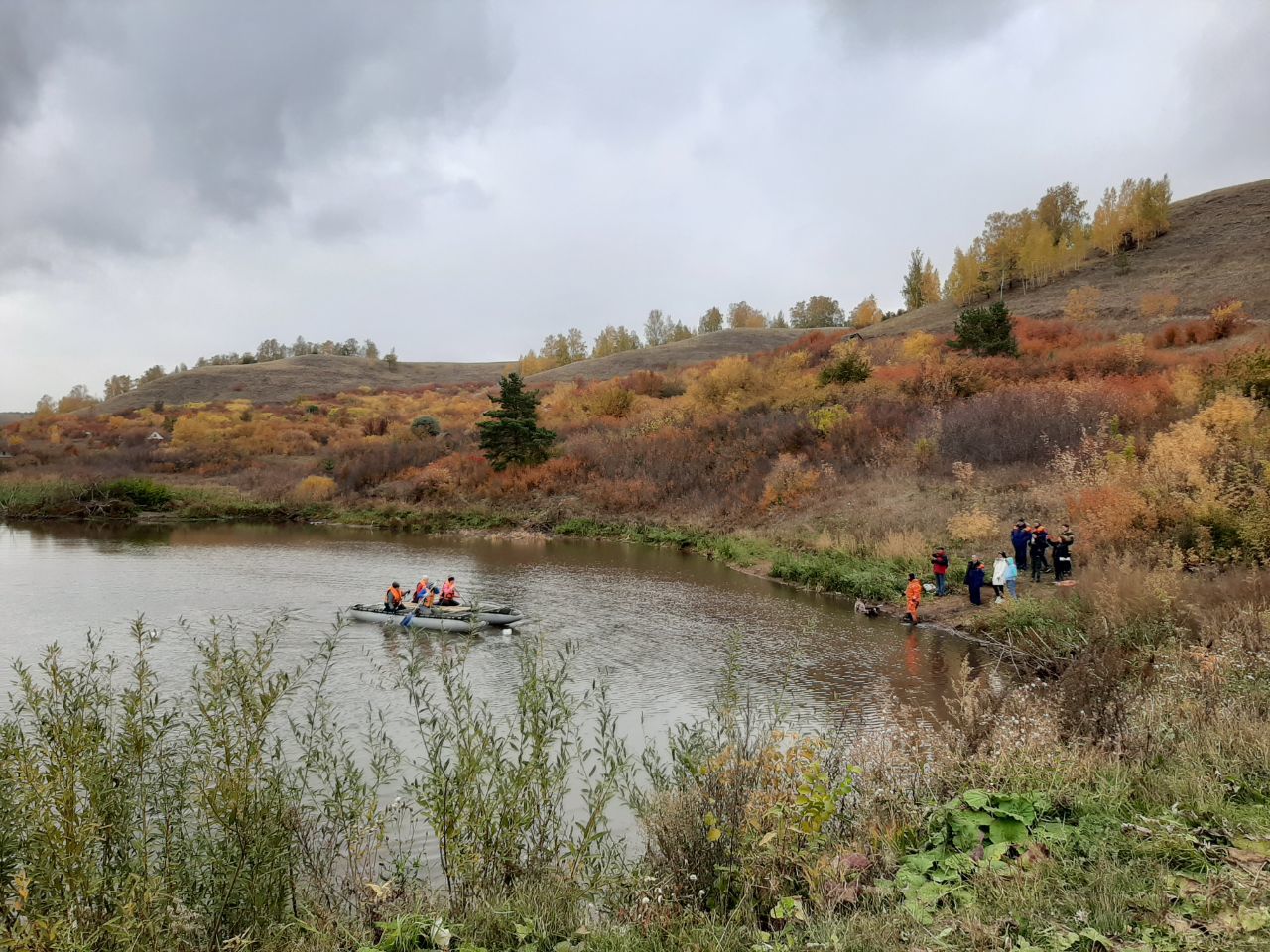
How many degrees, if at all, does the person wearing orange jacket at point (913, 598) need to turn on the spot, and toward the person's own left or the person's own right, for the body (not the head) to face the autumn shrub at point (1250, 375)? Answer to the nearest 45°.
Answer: approximately 135° to the person's own right

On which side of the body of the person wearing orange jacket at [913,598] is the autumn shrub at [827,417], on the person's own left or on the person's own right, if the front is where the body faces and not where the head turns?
on the person's own right

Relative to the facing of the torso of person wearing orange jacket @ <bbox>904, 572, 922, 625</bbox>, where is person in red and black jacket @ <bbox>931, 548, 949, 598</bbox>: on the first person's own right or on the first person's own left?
on the first person's own right

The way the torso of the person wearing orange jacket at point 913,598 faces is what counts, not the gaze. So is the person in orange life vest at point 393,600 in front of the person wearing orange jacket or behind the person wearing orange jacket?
in front

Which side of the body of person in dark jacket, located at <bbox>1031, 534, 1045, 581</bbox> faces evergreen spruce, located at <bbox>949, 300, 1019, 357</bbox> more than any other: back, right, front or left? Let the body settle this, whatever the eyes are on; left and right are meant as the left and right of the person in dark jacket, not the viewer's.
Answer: right

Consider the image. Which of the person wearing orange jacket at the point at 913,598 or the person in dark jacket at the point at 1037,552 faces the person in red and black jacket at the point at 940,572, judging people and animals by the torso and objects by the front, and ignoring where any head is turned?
the person in dark jacket at the point at 1037,552

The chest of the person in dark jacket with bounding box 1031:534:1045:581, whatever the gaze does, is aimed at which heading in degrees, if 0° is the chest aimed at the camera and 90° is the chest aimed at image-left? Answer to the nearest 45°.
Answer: approximately 90°

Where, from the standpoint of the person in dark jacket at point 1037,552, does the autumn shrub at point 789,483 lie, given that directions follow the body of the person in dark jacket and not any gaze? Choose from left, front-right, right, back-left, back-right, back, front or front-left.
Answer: front-right

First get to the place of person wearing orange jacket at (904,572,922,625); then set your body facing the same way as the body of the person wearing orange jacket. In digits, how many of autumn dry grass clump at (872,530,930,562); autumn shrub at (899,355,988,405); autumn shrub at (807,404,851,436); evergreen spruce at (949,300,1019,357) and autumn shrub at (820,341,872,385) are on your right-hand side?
5

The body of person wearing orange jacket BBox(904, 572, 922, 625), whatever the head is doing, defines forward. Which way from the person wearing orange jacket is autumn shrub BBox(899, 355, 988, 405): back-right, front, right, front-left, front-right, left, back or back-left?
right

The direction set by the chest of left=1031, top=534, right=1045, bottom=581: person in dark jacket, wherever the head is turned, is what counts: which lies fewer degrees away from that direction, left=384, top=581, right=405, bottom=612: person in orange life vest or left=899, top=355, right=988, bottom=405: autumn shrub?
the person in orange life vest

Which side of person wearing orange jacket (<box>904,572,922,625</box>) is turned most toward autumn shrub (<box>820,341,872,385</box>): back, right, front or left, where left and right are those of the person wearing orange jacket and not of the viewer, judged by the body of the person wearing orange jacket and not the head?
right

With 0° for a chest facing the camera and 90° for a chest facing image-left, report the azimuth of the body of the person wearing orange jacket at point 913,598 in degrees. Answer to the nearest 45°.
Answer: approximately 90°

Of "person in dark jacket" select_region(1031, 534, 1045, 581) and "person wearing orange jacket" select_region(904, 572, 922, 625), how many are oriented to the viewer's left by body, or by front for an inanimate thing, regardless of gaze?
2
